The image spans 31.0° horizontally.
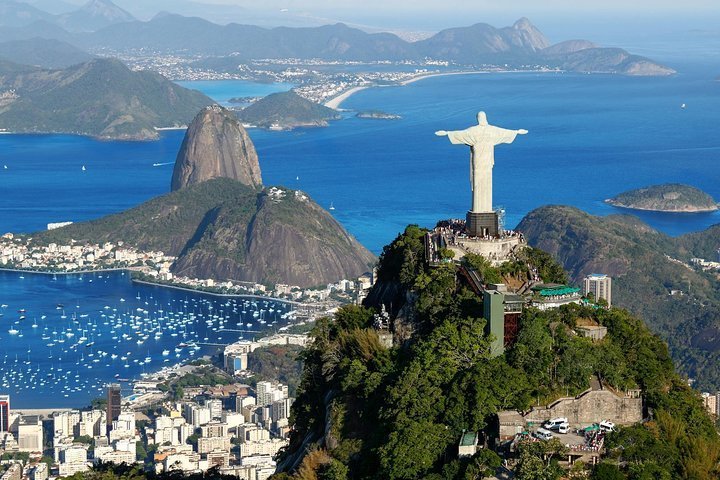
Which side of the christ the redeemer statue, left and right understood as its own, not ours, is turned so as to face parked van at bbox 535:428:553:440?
back

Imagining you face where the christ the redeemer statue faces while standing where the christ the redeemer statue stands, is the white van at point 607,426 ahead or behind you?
behind

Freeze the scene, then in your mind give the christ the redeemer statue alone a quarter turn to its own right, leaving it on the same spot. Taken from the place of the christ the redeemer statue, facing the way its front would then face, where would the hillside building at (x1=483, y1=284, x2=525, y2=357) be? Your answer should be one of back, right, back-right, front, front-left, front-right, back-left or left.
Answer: right

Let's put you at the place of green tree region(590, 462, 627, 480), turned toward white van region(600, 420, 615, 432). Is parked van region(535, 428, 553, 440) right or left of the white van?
left

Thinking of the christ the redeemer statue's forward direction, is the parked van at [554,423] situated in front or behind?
behind

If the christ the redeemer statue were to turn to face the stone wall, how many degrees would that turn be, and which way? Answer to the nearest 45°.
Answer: approximately 180°

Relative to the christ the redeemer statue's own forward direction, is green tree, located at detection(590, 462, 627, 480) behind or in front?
behind

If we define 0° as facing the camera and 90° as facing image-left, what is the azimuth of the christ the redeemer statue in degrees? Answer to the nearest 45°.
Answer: approximately 180°

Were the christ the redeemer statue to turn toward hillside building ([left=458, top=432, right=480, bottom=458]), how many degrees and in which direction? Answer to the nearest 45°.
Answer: approximately 180°

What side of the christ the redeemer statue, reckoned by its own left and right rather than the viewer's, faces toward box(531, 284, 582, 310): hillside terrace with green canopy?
back
